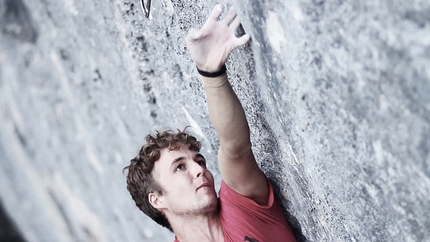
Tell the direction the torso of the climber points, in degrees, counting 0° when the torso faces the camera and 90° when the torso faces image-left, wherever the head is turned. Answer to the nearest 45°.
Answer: approximately 315°

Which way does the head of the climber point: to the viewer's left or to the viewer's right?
to the viewer's right
